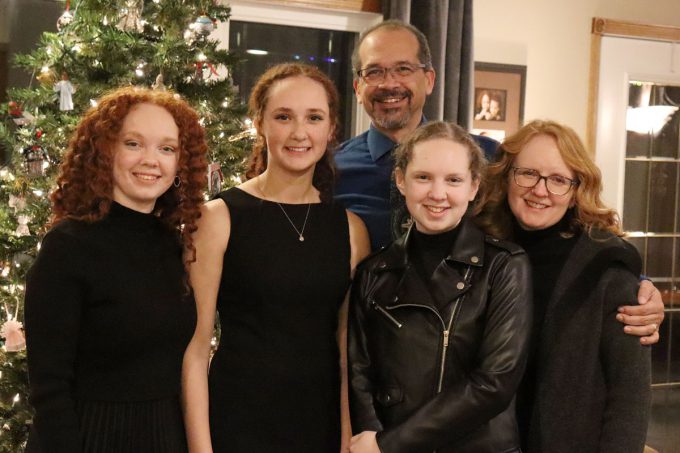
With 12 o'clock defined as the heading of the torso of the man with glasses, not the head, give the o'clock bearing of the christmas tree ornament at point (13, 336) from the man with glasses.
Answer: The christmas tree ornament is roughly at 3 o'clock from the man with glasses.

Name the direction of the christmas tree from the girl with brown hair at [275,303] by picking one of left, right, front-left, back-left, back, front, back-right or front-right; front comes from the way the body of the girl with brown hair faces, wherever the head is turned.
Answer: back-right

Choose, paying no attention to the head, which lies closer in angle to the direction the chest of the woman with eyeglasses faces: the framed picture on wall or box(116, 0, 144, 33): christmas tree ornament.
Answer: the christmas tree ornament

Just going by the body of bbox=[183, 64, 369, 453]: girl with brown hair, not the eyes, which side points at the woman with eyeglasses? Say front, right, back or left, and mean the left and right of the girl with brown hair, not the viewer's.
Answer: left

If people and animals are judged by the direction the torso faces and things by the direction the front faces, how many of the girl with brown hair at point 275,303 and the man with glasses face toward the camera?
2

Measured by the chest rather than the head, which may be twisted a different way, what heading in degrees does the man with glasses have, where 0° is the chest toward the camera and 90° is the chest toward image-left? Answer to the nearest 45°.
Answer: approximately 0°

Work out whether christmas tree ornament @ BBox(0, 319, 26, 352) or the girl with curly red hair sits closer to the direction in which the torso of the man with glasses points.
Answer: the girl with curly red hair
